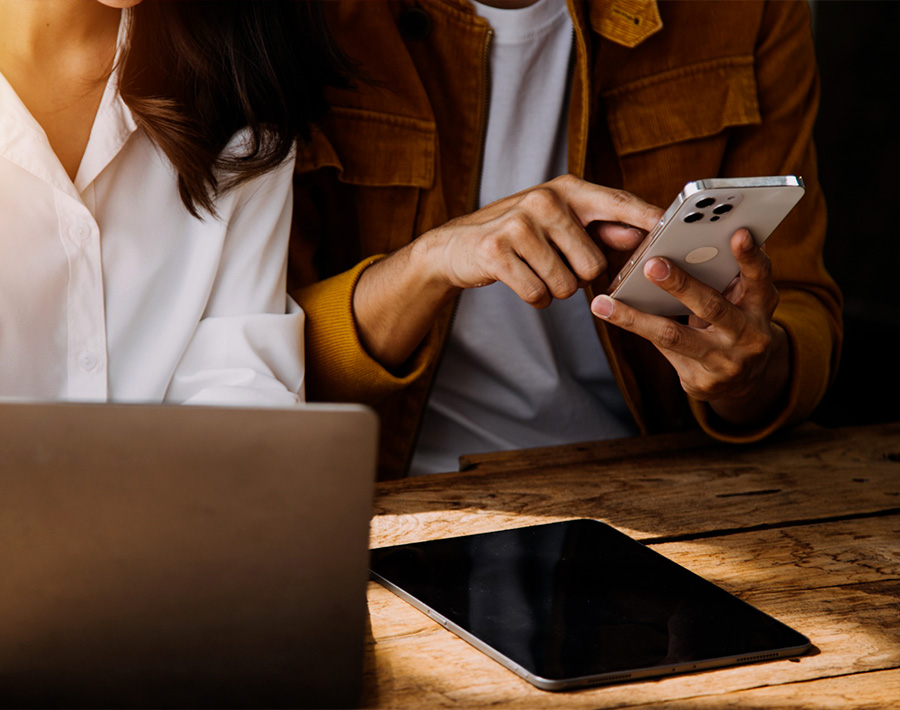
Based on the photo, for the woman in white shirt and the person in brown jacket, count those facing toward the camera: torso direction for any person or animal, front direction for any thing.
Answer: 2

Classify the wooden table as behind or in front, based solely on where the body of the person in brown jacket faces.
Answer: in front

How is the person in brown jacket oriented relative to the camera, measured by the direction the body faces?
toward the camera

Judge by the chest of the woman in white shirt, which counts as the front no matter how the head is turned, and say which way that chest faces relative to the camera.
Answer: toward the camera

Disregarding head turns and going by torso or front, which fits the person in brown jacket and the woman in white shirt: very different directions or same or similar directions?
same or similar directions

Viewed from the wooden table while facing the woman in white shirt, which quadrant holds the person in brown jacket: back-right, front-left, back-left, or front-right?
front-right
